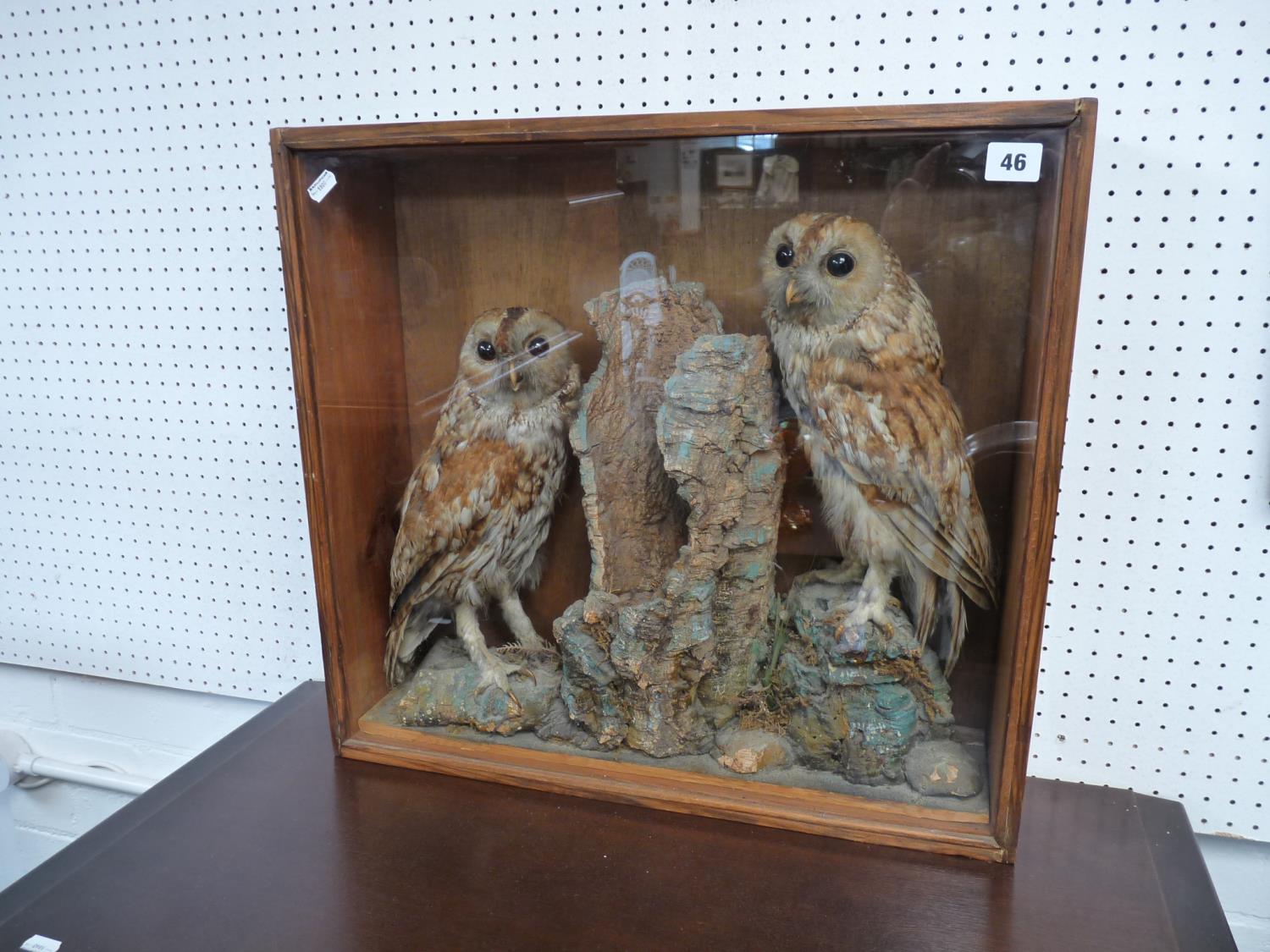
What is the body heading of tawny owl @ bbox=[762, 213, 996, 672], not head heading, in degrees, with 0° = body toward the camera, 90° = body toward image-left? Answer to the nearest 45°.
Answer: approximately 45°

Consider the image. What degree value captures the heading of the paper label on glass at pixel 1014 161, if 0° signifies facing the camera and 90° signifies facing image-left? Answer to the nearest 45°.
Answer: approximately 0°
